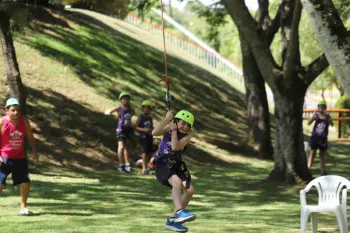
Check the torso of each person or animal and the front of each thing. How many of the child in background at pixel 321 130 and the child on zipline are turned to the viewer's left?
0

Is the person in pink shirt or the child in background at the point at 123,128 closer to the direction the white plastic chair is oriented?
the person in pink shirt

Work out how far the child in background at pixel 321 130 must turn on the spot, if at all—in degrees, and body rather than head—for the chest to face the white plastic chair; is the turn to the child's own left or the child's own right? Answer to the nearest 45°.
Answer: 0° — they already face it

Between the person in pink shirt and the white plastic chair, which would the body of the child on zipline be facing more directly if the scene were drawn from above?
the white plastic chair

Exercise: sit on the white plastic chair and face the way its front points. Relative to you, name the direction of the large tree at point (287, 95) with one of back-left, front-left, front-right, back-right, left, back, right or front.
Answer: back-right

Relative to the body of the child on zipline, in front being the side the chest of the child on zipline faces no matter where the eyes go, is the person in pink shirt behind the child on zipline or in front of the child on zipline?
behind

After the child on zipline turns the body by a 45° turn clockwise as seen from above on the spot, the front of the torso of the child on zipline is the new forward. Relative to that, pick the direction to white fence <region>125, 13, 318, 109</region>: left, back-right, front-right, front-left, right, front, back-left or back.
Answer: back

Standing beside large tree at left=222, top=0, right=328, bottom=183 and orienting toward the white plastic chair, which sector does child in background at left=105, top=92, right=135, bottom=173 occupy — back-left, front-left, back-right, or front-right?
back-right

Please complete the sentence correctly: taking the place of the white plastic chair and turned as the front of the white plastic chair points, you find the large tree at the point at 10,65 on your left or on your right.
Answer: on your right

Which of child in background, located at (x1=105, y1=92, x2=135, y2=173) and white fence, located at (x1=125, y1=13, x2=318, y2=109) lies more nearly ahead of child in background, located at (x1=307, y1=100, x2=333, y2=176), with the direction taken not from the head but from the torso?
the child in background

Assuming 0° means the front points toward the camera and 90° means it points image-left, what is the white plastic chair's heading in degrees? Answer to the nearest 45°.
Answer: approximately 45°

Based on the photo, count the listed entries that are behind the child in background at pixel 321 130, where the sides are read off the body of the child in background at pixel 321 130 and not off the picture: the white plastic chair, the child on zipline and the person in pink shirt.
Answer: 0

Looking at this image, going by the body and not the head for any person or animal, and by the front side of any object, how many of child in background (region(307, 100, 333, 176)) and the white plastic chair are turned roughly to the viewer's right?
0

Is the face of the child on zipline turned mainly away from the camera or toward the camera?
toward the camera

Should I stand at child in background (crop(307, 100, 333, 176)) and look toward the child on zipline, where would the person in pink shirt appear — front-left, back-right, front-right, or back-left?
front-right

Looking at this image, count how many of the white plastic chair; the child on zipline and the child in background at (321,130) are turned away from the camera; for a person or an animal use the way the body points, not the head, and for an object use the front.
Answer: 0

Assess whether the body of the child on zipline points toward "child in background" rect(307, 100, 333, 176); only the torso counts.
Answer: no

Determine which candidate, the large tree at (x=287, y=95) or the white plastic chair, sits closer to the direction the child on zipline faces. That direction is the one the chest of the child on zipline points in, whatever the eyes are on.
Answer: the white plastic chair

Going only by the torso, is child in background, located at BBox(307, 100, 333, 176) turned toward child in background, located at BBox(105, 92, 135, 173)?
no

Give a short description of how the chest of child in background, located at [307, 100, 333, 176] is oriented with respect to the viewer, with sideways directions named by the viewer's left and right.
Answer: facing the viewer

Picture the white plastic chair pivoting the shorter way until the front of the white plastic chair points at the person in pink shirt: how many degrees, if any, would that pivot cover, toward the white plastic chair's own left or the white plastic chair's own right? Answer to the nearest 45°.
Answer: approximately 45° to the white plastic chair's own right
